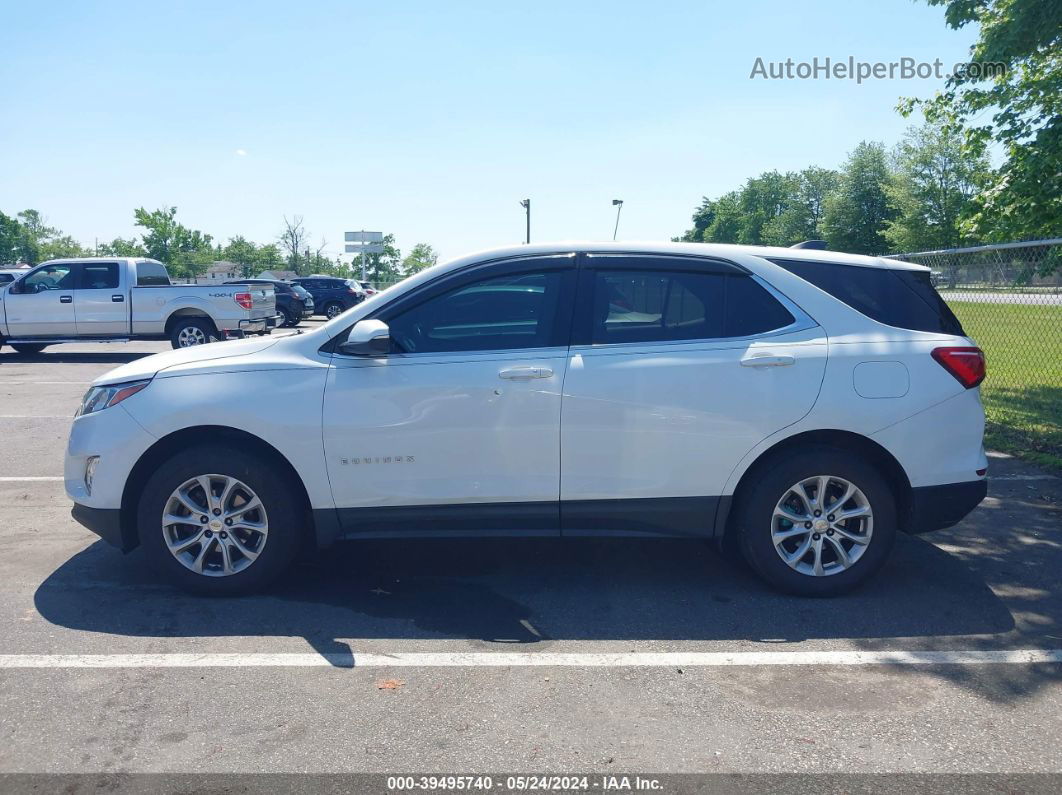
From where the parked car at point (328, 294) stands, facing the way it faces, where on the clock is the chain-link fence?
The chain-link fence is roughly at 7 o'clock from the parked car.

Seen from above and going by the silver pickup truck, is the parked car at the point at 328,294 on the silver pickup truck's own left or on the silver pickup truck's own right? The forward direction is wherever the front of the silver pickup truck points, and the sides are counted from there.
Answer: on the silver pickup truck's own right

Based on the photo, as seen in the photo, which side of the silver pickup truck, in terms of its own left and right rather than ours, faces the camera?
left

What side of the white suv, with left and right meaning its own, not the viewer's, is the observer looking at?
left

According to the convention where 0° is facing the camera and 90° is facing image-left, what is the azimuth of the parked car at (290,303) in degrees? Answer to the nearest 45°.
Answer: approximately 135°

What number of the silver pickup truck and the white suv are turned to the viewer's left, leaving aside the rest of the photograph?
2

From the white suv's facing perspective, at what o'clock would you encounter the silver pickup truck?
The silver pickup truck is roughly at 2 o'clock from the white suv.
